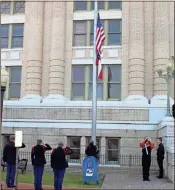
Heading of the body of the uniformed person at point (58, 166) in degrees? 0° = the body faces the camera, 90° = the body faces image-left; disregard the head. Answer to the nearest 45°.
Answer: approximately 180°

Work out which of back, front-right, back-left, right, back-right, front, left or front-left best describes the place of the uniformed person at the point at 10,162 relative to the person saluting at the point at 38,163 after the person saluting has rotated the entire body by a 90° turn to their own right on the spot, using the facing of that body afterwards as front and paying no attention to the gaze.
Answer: back-left

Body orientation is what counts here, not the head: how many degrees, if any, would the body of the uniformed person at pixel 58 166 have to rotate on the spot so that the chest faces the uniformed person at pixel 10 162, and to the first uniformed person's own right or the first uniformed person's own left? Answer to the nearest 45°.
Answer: approximately 45° to the first uniformed person's own left
